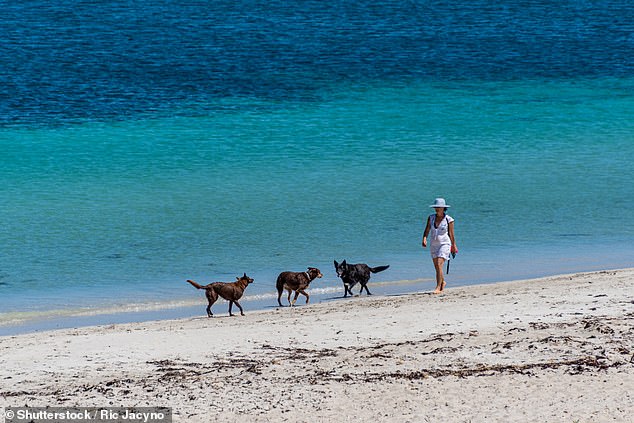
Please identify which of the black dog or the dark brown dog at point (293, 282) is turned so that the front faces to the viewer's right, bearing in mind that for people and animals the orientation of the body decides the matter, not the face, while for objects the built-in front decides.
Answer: the dark brown dog

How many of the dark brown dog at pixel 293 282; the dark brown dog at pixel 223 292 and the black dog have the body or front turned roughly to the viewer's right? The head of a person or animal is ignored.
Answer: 2

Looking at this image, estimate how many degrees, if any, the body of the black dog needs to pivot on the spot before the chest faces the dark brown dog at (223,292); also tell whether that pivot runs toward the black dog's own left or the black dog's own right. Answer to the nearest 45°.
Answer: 0° — it already faces it

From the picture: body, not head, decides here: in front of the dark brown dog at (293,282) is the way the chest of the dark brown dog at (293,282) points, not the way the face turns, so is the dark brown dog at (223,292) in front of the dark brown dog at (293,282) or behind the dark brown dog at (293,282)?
behind

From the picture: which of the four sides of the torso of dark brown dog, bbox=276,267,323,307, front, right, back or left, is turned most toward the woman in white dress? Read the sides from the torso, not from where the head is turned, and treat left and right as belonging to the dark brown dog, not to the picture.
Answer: front

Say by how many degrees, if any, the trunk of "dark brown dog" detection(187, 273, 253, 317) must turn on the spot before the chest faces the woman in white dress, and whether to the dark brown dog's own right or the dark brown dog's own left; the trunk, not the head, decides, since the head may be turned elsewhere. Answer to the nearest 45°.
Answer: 0° — it already faces them

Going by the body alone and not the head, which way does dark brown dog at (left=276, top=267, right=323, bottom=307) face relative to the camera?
to the viewer's right

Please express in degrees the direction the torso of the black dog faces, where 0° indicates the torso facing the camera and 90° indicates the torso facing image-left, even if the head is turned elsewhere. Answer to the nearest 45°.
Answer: approximately 45°

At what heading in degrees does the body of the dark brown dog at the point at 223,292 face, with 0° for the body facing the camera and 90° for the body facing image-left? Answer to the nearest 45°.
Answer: approximately 270°

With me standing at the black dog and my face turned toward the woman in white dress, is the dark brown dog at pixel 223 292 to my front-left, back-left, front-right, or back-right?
back-right

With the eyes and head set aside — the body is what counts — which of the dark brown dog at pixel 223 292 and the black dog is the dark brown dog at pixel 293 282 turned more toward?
the black dog
